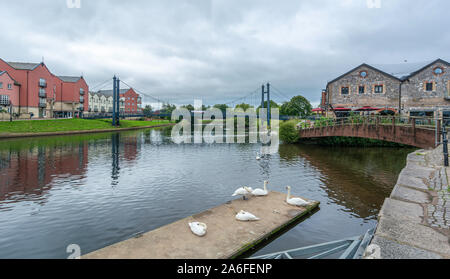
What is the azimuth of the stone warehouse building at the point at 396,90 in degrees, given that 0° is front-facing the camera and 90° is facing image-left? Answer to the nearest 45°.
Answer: approximately 0°

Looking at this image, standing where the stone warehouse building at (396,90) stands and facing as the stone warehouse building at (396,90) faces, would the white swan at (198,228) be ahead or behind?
ahead

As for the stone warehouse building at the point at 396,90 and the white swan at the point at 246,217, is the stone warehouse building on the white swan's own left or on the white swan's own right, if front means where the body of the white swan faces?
on the white swan's own right

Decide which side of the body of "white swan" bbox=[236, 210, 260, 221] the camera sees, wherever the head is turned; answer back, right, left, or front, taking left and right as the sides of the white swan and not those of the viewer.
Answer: left

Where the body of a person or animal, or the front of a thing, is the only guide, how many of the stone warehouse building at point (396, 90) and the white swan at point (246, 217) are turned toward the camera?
1

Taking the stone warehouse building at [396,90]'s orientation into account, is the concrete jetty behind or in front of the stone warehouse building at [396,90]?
in front
